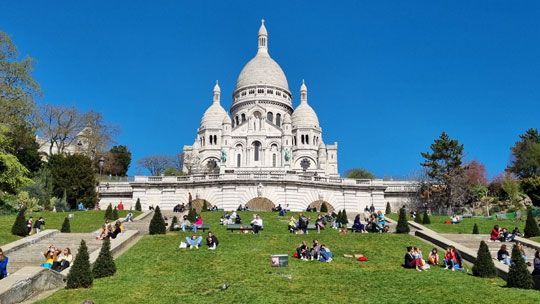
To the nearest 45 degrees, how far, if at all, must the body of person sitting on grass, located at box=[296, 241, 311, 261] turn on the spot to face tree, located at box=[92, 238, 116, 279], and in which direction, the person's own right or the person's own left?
approximately 45° to the person's own right

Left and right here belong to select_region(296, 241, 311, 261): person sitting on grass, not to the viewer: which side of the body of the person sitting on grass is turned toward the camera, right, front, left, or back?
front

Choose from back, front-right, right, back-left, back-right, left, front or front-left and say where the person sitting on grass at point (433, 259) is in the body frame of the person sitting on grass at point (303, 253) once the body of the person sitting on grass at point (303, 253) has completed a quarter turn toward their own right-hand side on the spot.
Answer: back

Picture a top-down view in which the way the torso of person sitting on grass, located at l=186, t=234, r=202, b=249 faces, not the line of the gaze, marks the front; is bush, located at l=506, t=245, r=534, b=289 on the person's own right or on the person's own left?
on the person's own left

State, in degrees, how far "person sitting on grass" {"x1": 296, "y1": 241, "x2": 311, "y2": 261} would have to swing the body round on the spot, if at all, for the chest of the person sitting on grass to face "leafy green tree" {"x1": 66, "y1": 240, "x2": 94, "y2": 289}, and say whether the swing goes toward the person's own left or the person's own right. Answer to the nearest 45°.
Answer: approximately 45° to the person's own right

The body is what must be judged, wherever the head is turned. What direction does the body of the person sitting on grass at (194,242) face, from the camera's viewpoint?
toward the camera

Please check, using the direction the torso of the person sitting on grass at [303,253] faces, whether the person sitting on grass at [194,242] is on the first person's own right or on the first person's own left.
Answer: on the first person's own right

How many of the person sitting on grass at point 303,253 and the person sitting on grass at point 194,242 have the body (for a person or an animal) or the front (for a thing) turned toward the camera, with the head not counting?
2

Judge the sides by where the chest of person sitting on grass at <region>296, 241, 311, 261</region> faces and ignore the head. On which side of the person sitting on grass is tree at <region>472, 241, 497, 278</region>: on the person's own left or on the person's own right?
on the person's own left

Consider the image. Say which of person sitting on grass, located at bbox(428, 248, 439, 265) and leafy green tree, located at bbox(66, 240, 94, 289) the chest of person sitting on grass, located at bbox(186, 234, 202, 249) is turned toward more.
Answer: the leafy green tree

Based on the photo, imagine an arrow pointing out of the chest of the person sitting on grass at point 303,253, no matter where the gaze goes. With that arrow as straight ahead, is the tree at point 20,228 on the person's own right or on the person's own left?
on the person's own right
